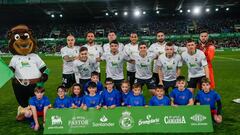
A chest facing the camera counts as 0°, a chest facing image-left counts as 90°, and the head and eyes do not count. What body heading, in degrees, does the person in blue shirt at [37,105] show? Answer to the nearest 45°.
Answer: approximately 0°

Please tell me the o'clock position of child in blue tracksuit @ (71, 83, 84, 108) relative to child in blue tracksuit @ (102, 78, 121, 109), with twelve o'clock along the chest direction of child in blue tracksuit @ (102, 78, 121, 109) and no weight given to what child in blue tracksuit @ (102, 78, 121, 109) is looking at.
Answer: child in blue tracksuit @ (71, 83, 84, 108) is roughly at 3 o'clock from child in blue tracksuit @ (102, 78, 121, 109).

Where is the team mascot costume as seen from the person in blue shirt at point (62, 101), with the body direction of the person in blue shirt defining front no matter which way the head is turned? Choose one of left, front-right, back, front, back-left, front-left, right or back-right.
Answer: back-right

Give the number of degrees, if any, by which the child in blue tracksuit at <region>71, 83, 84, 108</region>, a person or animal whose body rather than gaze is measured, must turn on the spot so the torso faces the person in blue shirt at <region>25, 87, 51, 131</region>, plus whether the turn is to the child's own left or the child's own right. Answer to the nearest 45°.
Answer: approximately 90° to the child's own right

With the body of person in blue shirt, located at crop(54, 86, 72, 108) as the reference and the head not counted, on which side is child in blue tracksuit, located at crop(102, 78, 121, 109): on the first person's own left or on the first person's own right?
on the first person's own left

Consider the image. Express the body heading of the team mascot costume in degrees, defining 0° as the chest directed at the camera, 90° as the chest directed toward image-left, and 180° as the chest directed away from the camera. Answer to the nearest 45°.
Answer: approximately 0°
